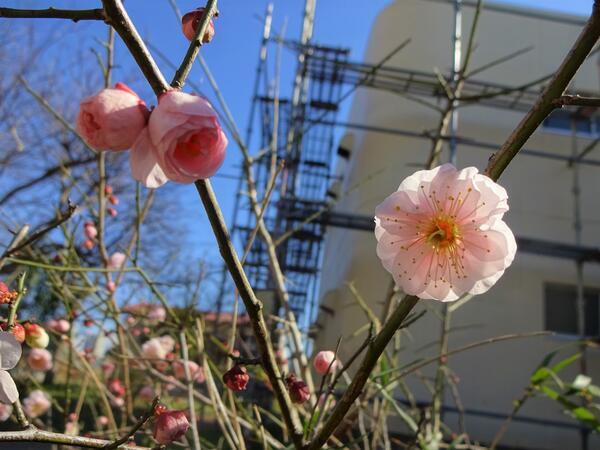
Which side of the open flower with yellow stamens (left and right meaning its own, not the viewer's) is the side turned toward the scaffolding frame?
back

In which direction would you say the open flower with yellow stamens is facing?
toward the camera

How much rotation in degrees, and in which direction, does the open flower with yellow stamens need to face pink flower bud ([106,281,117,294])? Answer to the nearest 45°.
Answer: approximately 135° to its right

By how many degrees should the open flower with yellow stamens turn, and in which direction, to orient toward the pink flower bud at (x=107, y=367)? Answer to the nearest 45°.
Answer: approximately 135° to its right
